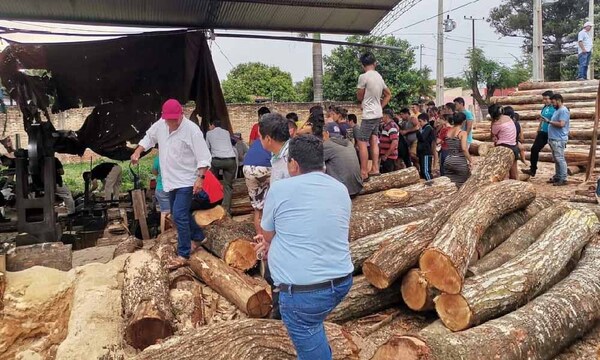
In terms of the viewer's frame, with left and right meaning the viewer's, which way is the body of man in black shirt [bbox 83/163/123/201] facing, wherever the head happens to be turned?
facing to the left of the viewer

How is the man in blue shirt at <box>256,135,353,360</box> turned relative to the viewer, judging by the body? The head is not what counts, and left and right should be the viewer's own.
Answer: facing away from the viewer and to the left of the viewer

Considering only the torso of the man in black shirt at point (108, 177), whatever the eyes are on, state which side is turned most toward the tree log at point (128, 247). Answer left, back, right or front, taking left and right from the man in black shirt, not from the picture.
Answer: left

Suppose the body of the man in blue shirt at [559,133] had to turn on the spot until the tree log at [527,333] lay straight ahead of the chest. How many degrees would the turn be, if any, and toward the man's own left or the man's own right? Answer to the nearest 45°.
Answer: approximately 90° to the man's own left

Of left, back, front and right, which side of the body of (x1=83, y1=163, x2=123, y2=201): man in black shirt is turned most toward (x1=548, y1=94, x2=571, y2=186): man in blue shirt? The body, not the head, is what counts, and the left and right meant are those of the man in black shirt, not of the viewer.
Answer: back

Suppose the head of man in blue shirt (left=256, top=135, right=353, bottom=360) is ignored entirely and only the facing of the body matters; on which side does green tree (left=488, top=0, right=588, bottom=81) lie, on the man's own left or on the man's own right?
on the man's own right

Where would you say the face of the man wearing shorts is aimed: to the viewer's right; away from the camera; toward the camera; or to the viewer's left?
away from the camera

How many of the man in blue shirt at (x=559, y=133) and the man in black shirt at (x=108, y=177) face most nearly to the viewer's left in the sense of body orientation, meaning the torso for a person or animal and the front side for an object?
2
